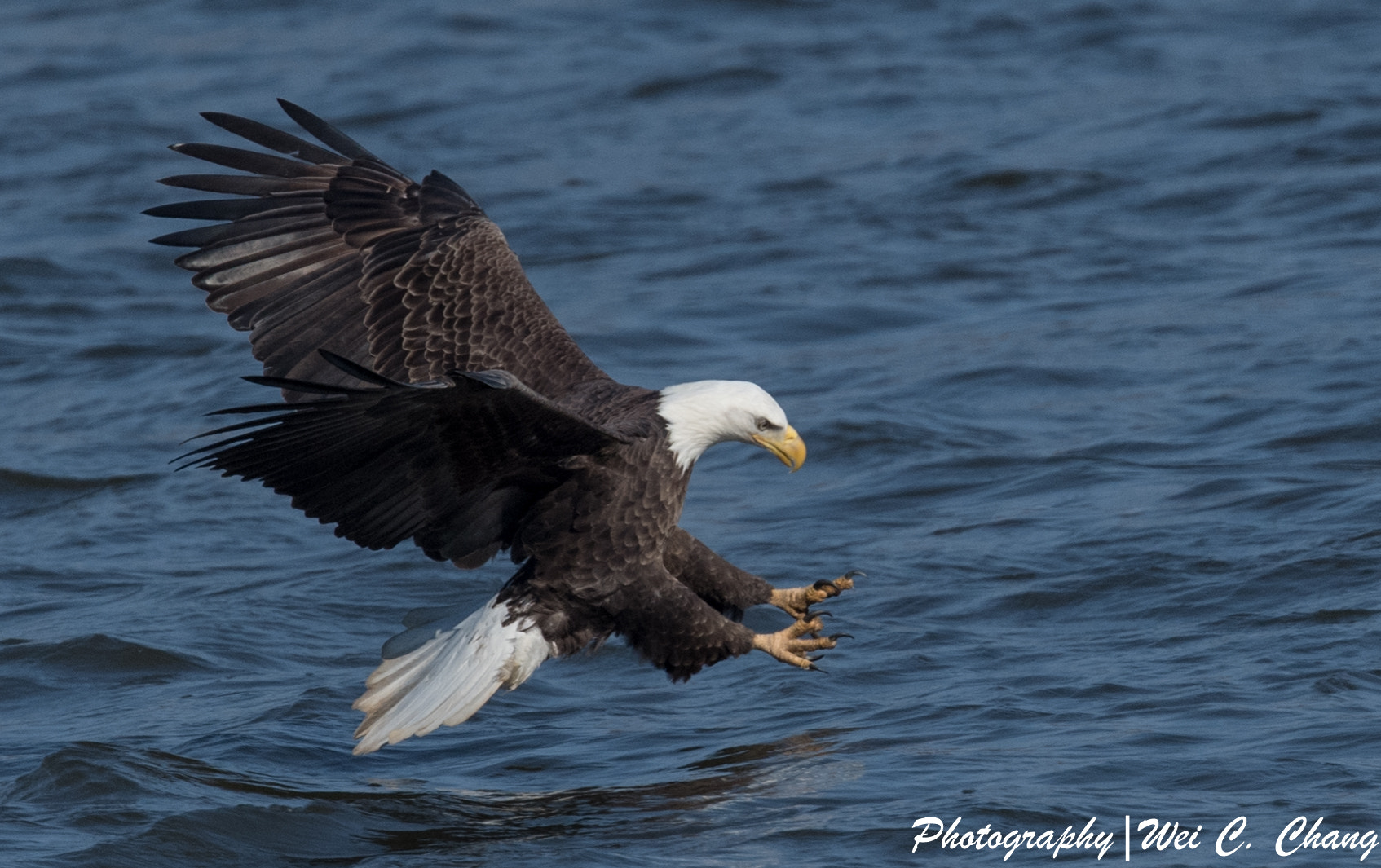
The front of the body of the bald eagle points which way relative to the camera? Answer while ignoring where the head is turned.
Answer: to the viewer's right
